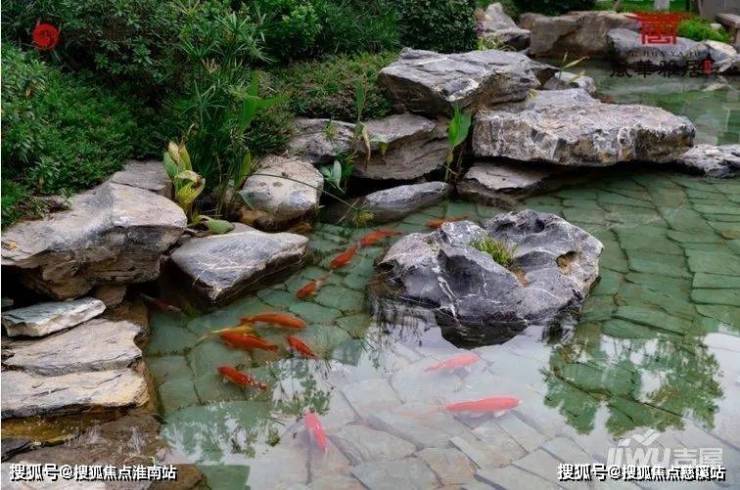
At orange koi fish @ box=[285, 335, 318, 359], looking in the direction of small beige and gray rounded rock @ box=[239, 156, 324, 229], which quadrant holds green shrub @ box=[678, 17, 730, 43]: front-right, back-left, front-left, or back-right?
front-right

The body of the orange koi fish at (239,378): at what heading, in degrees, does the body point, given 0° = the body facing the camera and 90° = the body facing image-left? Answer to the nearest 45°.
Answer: approximately 135°

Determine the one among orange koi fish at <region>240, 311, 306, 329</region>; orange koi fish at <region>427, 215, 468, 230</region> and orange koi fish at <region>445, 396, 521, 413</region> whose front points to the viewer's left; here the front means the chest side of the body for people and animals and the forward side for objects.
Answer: orange koi fish at <region>427, 215, 468, 230</region>

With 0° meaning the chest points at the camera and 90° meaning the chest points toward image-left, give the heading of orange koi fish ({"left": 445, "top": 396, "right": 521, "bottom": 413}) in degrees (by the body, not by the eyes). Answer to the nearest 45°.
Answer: approximately 270°

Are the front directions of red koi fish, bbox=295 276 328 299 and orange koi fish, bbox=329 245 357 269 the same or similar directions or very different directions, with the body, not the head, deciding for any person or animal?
same or similar directions

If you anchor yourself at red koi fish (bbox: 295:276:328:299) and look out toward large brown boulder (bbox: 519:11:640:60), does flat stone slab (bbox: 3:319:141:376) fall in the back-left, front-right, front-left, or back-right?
back-left

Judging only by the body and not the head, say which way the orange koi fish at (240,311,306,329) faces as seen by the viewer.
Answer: to the viewer's right

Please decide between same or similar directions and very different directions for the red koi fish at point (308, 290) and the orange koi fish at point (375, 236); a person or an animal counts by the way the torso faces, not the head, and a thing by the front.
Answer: same or similar directions
